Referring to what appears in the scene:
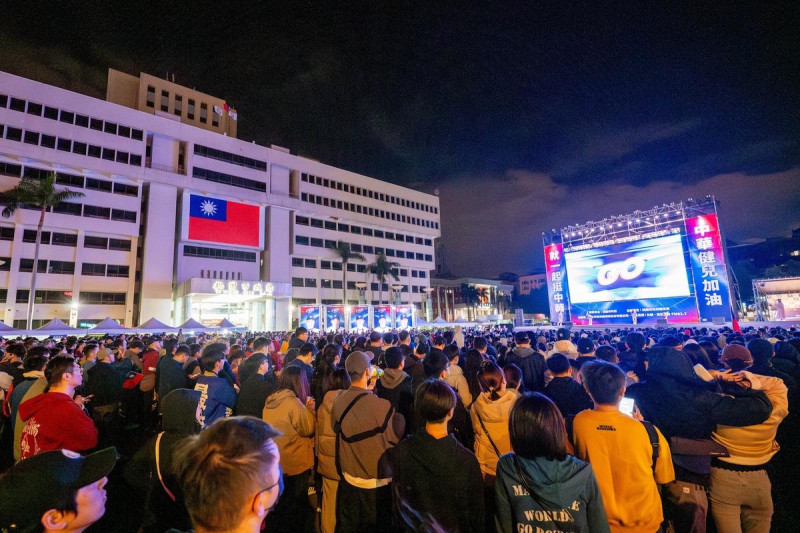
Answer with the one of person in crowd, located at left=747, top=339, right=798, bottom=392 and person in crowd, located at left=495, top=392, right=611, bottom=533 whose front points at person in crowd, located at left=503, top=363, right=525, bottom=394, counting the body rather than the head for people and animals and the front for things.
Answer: person in crowd, located at left=495, top=392, right=611, bottom=533

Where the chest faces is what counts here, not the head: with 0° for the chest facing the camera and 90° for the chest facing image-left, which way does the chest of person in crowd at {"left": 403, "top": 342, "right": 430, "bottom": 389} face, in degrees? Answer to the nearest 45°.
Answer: approximately 225°

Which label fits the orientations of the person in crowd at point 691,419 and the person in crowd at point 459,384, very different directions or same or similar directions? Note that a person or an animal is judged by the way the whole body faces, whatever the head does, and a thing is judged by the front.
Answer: same or similar directions

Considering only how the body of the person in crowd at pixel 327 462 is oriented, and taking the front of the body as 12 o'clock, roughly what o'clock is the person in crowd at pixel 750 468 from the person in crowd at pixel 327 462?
the person in crowd at pixel 750 468 is roughly at 2 o'clock from the person in crowd at pixel 327 462.

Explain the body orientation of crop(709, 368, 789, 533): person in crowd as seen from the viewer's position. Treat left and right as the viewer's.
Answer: facing away from the viewer

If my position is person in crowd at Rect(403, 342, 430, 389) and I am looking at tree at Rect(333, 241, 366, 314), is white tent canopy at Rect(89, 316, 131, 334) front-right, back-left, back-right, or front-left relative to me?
front-left

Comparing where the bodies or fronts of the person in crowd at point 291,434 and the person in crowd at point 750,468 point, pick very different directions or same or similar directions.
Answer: same or similar directions

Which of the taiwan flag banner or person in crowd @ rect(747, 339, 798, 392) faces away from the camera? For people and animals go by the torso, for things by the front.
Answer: the person in crowd

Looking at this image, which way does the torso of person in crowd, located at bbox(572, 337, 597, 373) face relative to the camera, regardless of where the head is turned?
away from the camera

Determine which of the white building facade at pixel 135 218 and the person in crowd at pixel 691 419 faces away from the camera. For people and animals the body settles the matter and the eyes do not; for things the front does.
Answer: the person in crowd

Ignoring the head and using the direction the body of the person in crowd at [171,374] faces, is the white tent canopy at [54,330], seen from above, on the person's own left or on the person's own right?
on the person's own left

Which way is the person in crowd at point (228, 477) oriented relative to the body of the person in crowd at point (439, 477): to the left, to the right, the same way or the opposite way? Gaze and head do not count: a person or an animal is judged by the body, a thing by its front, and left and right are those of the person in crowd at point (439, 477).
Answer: the same way

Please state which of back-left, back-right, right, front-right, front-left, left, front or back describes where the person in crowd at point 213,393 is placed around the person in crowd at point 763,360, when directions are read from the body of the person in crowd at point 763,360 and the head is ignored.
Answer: back-left

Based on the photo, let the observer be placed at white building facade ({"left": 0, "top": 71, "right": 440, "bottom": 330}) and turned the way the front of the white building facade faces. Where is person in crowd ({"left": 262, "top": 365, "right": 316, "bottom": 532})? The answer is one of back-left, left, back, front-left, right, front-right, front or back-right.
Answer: front-right

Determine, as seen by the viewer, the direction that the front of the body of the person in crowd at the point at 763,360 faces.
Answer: away from the camera

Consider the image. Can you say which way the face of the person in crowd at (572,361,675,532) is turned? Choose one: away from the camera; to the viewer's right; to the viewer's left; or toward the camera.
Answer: away from the camera

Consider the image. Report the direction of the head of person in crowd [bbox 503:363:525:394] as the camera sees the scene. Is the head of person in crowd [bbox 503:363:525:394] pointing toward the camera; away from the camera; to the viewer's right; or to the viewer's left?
away from the camera

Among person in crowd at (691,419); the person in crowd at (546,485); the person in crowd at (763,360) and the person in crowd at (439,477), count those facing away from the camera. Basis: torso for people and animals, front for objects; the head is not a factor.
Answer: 4

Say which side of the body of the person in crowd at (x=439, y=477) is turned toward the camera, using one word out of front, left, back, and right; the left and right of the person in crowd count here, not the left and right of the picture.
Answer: back

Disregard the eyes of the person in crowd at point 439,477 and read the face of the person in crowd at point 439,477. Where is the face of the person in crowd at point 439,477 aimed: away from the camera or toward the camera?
away from the camera
